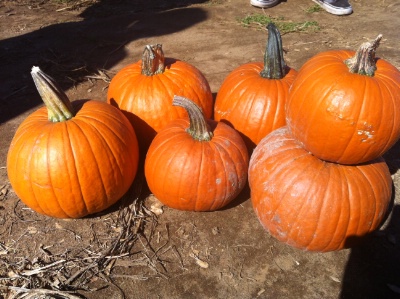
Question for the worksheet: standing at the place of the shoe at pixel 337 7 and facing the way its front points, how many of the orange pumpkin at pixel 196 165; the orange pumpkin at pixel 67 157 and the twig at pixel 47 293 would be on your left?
0

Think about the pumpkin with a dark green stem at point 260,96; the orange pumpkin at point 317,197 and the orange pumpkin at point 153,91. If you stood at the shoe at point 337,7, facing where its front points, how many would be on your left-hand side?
0

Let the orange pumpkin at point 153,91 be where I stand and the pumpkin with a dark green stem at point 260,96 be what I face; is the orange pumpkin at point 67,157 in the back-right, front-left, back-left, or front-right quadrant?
back-right

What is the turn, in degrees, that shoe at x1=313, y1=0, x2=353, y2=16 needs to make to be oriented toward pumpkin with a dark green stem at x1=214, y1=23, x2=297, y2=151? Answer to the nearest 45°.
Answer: approximately 45° to its right

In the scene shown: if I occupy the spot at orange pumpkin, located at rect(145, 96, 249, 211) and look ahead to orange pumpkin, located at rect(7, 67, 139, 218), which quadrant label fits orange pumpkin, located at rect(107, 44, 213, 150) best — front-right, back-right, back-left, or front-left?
front-right

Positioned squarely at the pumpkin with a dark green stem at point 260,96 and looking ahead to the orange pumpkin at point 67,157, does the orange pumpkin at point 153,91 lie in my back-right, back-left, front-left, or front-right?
front-right

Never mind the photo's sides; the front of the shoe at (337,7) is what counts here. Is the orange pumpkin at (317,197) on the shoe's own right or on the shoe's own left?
on the shoe's own right

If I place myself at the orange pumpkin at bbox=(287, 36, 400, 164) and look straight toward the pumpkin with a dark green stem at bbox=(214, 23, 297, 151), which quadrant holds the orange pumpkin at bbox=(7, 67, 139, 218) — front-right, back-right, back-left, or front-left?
front-left

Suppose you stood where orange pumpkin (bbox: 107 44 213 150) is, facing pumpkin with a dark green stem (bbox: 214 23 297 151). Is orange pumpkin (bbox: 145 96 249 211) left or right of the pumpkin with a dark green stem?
right

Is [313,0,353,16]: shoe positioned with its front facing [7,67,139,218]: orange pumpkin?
no

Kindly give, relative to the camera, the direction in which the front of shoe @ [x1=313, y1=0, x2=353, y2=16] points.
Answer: facing the viewer and to the right of the viewer

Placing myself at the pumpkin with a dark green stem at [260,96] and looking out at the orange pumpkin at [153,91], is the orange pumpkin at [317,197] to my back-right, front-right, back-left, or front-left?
back-left

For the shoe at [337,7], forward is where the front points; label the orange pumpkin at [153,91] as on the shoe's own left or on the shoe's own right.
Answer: on the shoe's own right

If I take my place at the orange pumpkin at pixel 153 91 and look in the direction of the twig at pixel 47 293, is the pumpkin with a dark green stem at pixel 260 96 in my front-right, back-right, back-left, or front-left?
back-left

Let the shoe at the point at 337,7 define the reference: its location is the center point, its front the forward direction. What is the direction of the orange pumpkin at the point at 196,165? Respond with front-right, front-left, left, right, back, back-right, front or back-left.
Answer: front-right

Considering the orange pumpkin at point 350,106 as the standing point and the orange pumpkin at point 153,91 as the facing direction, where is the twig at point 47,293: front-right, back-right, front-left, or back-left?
front-left
